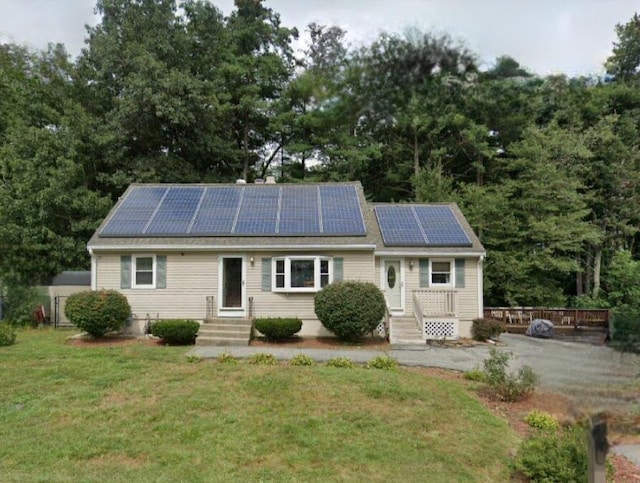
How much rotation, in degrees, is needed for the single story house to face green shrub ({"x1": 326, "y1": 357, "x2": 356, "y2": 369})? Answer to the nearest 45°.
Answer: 0° — it already faces it

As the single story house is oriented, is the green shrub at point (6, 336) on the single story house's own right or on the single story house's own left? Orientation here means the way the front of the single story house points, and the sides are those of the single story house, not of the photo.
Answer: on the single story house's own right

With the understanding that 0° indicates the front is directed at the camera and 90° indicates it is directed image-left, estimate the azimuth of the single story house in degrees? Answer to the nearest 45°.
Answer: approximately 0°

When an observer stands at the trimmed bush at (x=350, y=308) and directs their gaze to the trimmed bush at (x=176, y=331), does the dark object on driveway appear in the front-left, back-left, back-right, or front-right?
back-right

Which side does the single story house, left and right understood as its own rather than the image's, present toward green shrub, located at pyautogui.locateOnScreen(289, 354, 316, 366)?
front

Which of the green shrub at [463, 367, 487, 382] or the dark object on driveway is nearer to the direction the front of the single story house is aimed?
the green shrub

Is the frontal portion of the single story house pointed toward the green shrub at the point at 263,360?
yes

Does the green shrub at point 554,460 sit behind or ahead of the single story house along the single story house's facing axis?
ahead

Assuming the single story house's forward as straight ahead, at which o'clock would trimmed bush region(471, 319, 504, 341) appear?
The trimmed bush is roughly at 9 o'clock from the single story house.
